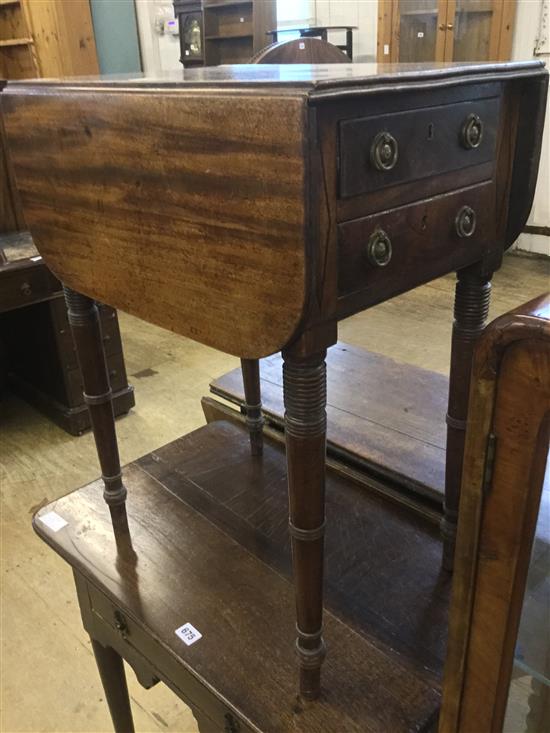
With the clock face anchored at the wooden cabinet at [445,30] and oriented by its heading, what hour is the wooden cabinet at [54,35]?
the wooden cabinet at [54,35] is roughly at 3 o'clock from the wooden cabinet at [445,30].

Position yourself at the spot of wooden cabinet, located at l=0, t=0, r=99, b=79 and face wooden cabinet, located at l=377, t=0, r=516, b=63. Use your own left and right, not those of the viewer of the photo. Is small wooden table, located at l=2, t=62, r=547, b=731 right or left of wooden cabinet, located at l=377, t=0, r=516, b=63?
right

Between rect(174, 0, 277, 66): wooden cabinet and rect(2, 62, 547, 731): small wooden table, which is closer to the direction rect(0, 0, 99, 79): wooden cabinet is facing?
the small wooden table

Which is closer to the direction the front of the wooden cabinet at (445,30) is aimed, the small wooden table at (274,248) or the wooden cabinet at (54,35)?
the small wooden table

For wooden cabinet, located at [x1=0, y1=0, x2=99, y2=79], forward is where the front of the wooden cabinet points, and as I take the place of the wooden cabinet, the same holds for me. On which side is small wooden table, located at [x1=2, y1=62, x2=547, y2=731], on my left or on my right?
on my left

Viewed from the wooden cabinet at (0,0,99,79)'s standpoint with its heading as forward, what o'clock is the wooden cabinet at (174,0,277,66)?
the wooden cabinet at (174,0,277,66) is roughly at 8 o'clock from the wooden cabinet at (0,0,99,79).

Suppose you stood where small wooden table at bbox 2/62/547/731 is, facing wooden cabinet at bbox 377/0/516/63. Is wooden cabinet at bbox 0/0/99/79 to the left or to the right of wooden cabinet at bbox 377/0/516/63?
left

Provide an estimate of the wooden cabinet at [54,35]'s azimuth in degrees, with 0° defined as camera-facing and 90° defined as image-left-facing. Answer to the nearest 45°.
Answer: approximately 45°

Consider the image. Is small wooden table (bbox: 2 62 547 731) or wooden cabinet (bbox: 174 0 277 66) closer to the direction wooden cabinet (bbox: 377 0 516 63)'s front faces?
the small wooden table

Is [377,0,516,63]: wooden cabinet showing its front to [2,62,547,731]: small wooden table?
yes

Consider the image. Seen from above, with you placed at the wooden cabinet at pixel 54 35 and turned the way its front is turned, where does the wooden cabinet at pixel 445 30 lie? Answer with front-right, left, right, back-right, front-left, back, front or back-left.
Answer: left
